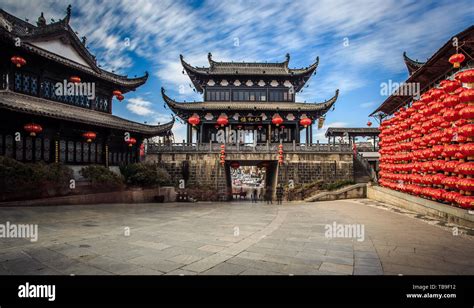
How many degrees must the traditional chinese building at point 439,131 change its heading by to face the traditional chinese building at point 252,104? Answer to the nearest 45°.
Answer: approximately 90° to its right

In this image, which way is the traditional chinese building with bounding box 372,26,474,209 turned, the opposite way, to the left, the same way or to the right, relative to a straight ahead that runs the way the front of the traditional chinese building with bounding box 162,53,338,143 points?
to the right

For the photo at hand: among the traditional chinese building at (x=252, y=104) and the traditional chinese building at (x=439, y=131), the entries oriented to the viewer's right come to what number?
0

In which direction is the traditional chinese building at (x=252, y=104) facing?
toward the camera

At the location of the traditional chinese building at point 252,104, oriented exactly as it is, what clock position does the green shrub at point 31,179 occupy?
The green shrub is roughly at 1 o'clock from the traditional chinese building.

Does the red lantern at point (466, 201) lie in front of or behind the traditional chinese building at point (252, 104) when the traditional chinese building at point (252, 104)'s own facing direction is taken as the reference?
in front

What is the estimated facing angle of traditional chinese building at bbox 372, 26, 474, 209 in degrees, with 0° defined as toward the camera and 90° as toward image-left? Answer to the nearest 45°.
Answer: approximately 45°

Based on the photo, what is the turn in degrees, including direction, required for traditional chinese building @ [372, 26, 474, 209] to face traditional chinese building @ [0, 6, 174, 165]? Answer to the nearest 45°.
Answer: approximately 45° to its right

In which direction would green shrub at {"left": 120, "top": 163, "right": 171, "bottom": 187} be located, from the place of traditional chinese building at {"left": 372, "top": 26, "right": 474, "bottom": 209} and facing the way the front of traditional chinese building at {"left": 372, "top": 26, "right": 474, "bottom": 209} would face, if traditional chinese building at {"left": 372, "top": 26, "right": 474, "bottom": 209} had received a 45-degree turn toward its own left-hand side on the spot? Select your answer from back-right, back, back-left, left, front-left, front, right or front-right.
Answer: right

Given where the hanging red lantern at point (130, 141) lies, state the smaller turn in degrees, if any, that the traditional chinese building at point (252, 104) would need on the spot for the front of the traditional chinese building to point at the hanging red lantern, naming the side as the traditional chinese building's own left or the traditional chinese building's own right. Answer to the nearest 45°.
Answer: approximately 45° to the traditional chinese building's own right

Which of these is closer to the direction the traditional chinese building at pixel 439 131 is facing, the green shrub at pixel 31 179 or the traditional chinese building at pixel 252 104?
the green shrub
